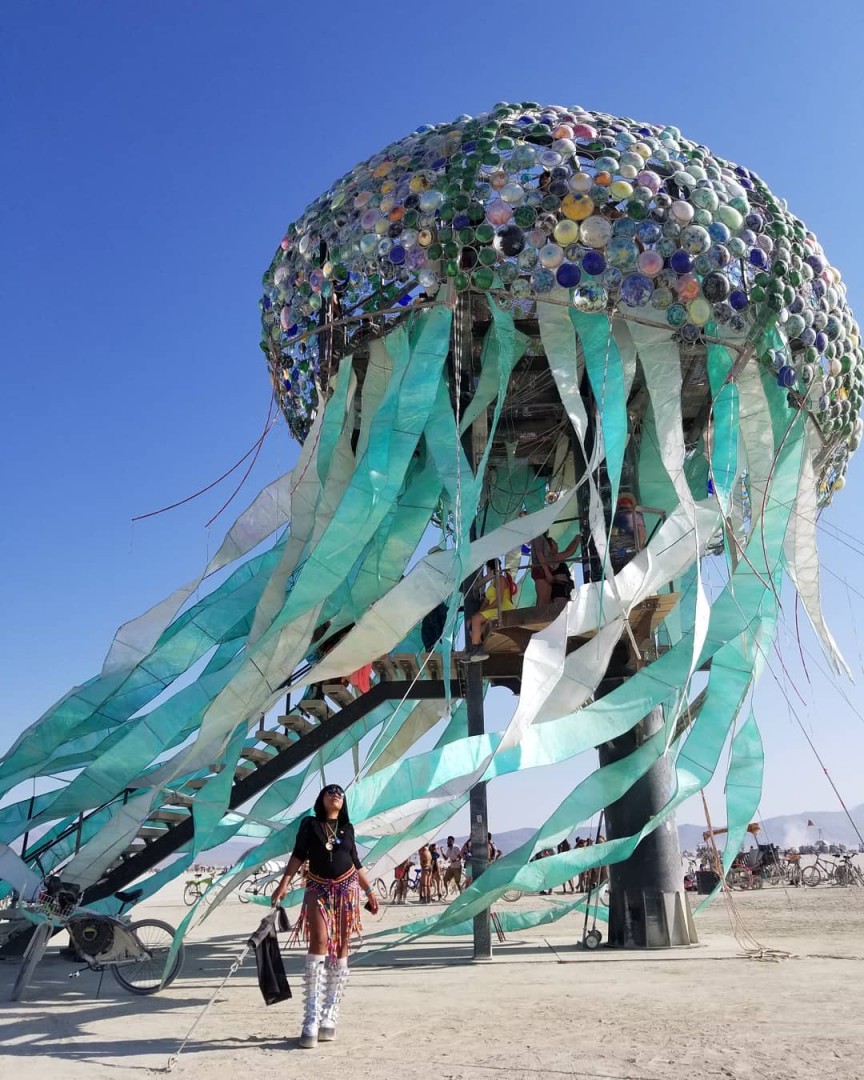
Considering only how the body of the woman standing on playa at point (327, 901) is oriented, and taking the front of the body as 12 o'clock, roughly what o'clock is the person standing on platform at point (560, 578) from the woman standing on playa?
The person standing on platform is roughly at 7 o'clock from the woman standing on playa.

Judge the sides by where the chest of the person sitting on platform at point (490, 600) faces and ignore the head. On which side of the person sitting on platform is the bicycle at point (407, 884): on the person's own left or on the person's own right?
on the person's own right

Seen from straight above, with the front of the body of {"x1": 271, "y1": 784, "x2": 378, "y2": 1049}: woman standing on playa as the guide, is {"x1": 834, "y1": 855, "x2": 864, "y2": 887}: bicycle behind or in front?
behind

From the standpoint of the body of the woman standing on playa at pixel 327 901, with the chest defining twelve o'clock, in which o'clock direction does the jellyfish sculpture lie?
The jellyfish sculpture is roughly at 7 o'clock from the woman standing on playa.

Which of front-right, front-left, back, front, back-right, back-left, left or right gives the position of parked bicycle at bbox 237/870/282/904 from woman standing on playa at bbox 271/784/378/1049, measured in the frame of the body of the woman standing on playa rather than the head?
back

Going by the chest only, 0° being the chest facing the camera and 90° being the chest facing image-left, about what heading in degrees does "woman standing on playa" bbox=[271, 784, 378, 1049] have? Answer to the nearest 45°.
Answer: approximately 0°

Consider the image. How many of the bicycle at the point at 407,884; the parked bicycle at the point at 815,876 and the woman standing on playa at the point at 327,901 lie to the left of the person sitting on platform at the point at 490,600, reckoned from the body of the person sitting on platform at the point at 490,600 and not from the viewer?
1

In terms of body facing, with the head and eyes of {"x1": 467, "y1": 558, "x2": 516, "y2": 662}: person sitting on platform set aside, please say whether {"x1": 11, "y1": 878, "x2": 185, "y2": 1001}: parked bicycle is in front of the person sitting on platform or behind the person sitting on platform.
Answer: in front

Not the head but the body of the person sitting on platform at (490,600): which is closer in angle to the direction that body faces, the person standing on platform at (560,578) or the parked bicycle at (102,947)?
the parked bicycle
